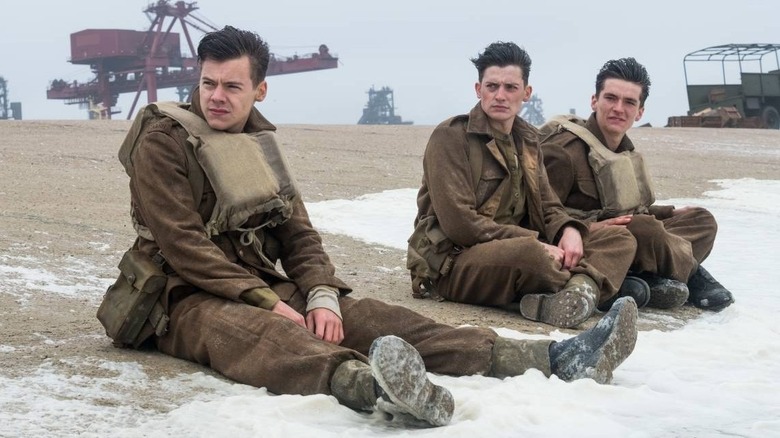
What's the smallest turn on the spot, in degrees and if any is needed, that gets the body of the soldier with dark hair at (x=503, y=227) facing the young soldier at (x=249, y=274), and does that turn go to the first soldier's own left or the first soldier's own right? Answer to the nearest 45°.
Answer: approximately 90° to the first soldier's own right

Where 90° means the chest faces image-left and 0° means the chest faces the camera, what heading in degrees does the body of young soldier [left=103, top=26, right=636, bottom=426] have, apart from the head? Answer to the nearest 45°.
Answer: approximately 315°

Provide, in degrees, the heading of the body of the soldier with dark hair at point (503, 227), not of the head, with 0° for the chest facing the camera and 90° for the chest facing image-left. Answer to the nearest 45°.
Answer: approximately 315°

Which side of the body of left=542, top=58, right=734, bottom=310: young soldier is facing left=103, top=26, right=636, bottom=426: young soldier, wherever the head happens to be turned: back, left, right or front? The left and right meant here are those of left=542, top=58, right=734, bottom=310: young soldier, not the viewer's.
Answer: right

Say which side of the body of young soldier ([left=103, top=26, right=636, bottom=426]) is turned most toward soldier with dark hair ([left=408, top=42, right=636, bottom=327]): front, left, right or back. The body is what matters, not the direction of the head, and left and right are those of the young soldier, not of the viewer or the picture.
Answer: left

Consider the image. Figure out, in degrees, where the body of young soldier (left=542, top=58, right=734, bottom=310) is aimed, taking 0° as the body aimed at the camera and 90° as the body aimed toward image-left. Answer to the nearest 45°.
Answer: approximately 315°

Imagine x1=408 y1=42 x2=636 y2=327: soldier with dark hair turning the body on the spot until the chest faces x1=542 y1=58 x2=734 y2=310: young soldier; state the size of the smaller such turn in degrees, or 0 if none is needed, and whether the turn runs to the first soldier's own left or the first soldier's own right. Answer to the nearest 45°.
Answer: approximately 90° to the first soldier's own left

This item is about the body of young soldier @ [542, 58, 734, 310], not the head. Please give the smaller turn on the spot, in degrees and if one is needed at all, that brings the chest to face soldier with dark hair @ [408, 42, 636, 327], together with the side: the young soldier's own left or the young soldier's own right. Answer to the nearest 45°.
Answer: approximately 90° to the young soldier's own right
